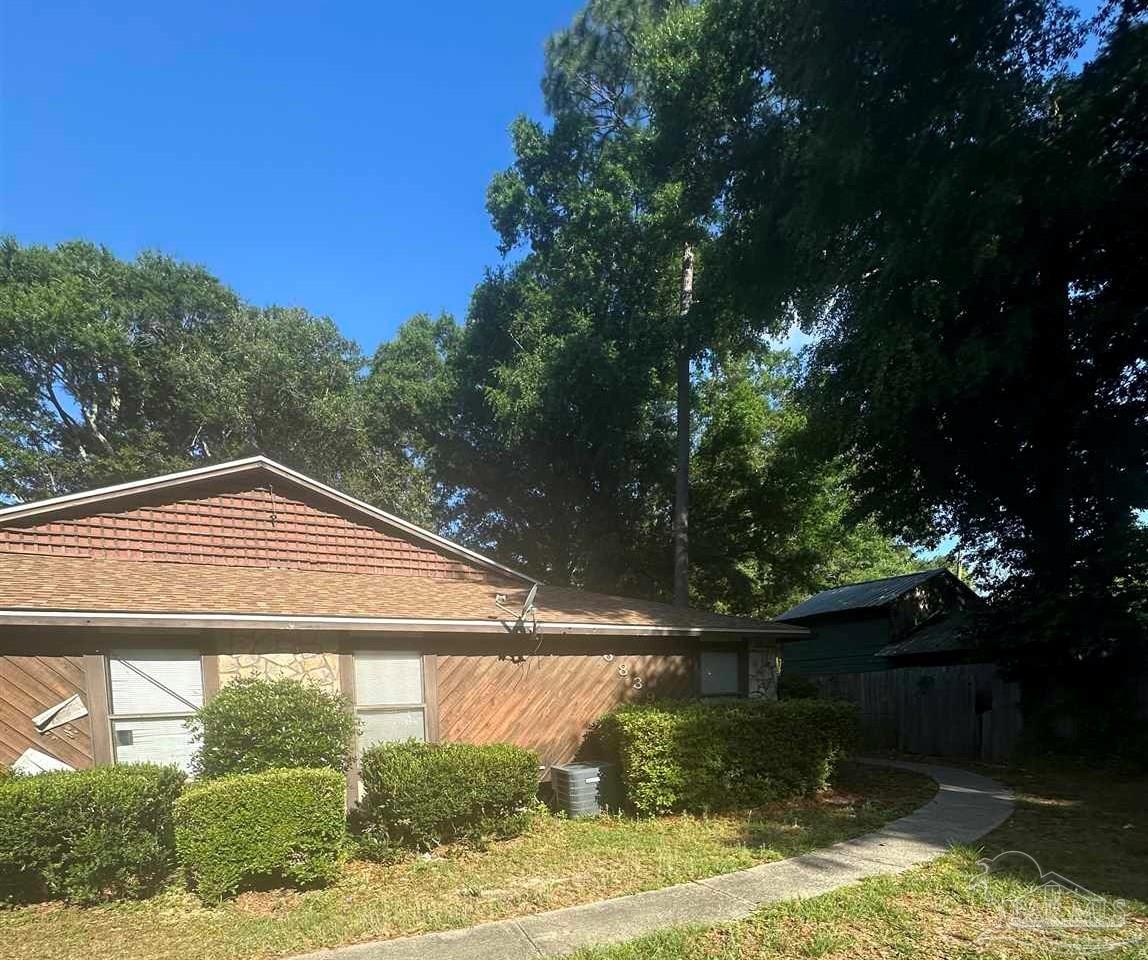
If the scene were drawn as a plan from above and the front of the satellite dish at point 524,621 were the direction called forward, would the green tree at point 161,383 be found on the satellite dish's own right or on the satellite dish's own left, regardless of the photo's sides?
on the satellite dish's own right

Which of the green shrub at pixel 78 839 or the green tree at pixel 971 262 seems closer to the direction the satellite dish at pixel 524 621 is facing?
the green shrub

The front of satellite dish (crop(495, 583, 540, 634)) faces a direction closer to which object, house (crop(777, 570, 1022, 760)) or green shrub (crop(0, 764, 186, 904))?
the green shrub

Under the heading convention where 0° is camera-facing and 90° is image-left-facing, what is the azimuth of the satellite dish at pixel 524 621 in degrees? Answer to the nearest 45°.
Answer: approximately 90°

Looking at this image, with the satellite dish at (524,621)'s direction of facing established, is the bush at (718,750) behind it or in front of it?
behind
